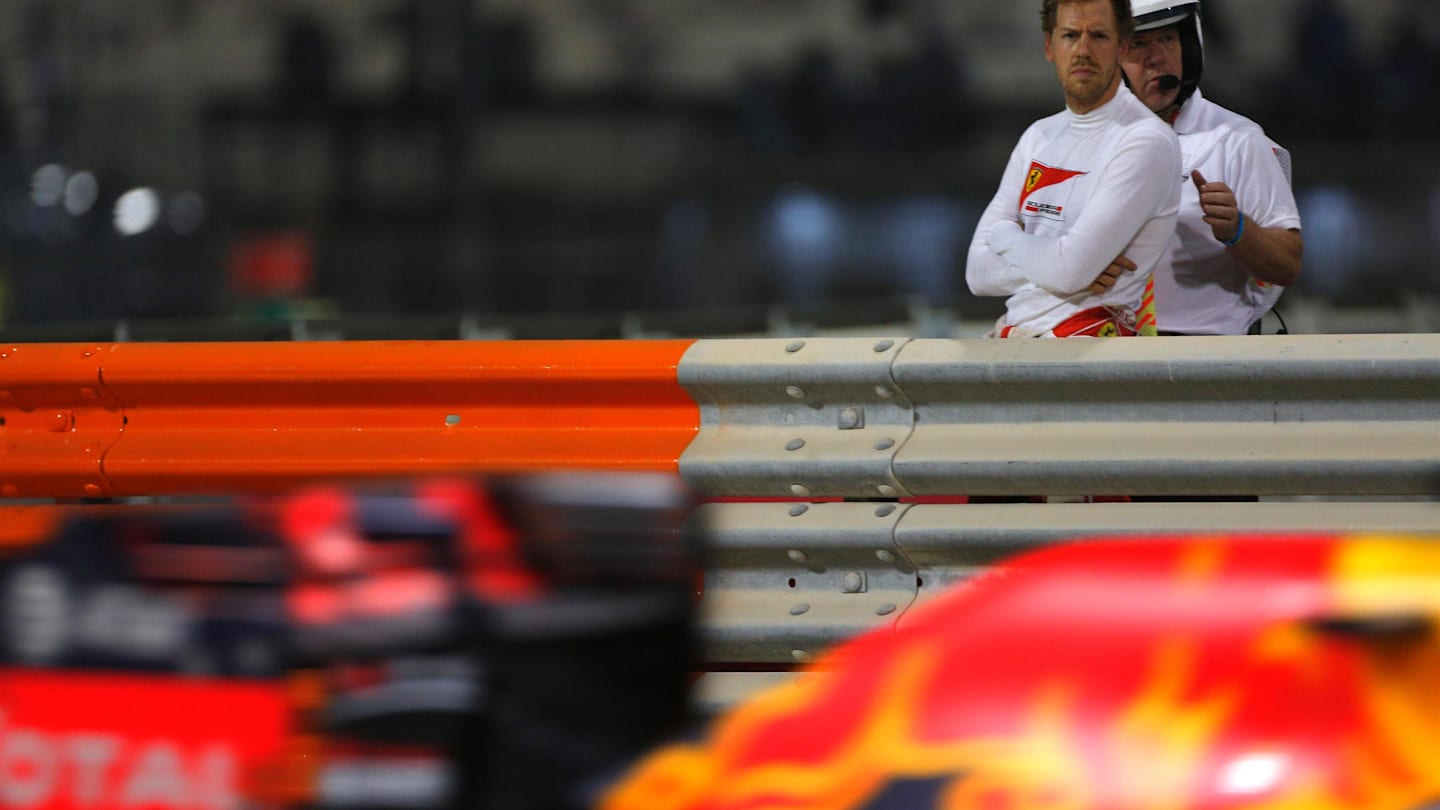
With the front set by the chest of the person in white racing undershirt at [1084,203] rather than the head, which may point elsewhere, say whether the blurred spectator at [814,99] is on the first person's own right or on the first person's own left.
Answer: on the first person's own right

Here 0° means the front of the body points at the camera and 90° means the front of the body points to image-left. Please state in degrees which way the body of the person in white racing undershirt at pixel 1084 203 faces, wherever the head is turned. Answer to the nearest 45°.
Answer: approximately 45°

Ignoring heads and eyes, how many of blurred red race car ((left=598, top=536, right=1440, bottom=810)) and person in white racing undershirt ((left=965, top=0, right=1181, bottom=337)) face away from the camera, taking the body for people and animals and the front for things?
0

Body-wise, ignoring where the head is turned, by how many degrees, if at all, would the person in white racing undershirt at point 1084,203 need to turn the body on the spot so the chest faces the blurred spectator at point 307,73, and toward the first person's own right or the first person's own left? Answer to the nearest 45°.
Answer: approximately 90° to the first person's own right
